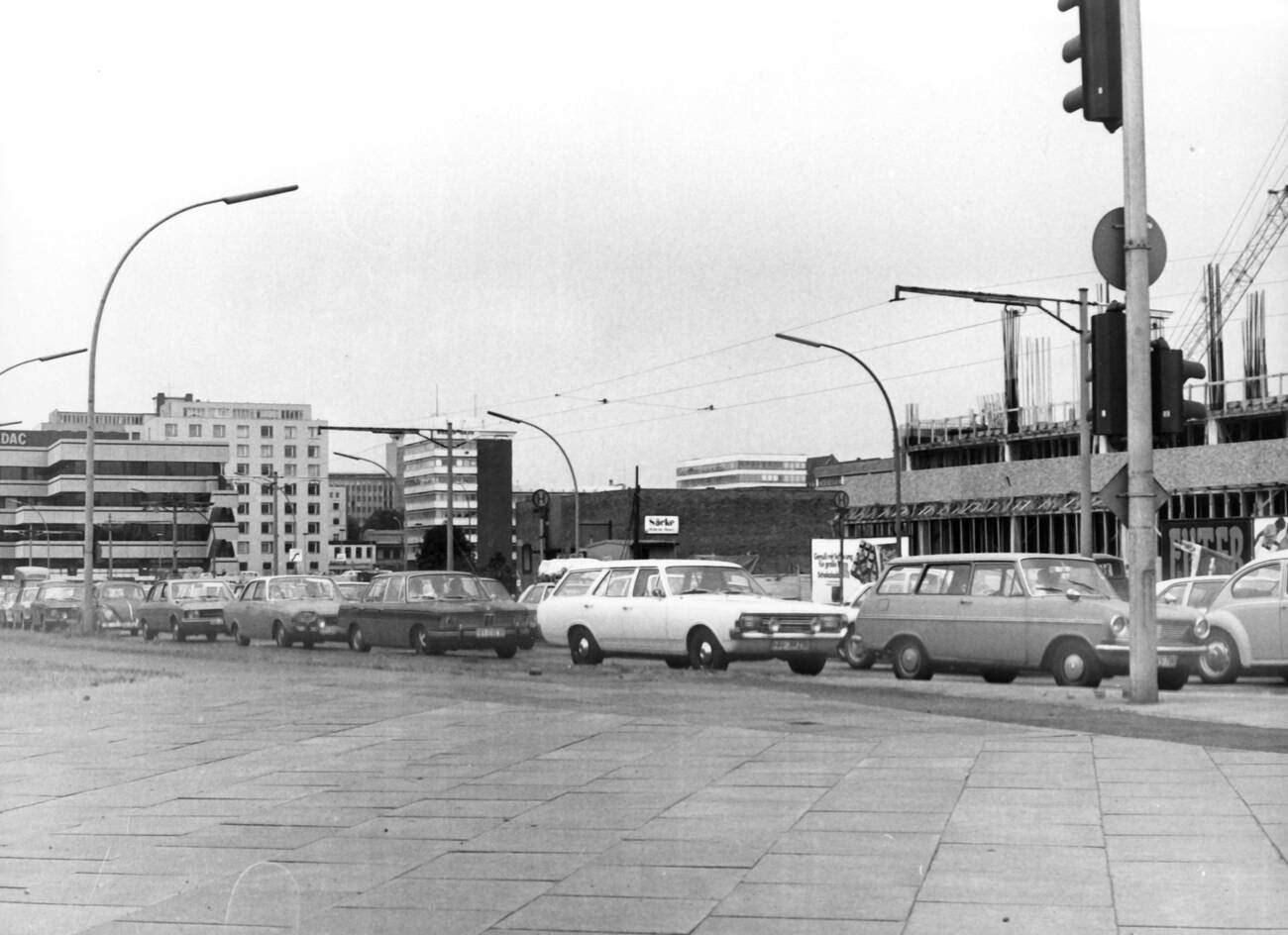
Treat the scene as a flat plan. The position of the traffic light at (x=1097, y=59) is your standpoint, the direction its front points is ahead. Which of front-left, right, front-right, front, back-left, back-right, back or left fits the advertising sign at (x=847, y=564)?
front-right

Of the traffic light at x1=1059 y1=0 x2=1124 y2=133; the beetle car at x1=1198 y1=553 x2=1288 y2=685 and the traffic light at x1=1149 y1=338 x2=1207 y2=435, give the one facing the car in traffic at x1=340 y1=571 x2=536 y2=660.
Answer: the traffic light at x1=1059 y1=0 x2=1124 y2=133

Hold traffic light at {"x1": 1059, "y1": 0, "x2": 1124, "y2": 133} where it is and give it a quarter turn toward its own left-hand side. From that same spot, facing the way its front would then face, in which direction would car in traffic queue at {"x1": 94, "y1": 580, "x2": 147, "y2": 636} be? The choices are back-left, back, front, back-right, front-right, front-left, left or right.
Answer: right

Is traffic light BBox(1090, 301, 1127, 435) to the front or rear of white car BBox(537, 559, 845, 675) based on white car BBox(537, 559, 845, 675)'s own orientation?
to the front

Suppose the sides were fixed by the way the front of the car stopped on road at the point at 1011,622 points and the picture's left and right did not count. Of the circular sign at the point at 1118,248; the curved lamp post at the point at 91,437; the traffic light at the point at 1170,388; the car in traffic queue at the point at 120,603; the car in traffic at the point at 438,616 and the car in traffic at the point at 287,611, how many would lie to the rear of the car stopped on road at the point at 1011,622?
4

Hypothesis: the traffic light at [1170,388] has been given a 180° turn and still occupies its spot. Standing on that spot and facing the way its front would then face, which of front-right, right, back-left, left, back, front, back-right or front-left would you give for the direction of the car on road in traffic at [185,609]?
front-right

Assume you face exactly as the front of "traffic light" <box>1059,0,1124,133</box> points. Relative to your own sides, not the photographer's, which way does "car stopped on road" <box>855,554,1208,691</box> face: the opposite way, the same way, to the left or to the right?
the opposite way

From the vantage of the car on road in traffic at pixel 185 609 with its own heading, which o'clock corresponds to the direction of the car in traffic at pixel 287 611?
the car in traffic at pixel 287 611 is roughly at 1 o'clock from the car on road in traffic at pixel 185 609.

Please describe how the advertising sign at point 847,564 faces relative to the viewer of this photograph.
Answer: facing the viewer

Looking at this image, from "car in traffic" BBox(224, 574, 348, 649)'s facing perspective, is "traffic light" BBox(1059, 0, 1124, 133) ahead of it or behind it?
ahead

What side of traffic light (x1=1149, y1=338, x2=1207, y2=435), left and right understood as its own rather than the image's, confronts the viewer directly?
right

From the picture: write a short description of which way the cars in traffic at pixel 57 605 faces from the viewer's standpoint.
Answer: facing the viewer and to the right of the viewer

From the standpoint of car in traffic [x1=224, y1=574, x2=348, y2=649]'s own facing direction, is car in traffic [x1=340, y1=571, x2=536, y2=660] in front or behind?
in front

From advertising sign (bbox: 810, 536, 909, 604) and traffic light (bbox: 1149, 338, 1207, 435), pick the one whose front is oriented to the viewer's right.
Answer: the traffic light

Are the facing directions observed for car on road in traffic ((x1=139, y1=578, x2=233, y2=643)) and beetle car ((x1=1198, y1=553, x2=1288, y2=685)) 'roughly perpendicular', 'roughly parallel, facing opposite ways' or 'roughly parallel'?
roughly parallel

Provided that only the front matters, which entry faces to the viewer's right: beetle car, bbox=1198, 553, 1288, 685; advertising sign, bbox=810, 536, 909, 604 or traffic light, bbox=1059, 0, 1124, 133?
the beetle car
